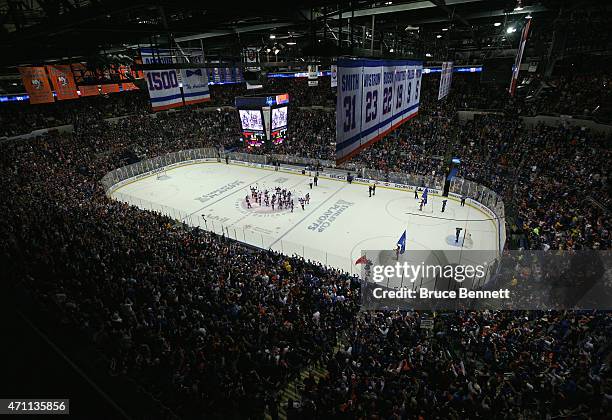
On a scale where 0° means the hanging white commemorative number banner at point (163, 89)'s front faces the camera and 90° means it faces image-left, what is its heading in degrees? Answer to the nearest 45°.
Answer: approximately 0°

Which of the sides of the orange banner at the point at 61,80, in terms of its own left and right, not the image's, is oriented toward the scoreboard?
left

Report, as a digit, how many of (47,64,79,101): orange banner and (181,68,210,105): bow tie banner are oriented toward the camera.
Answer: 2

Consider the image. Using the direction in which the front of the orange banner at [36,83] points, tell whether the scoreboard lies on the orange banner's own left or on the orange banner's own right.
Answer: on the orange banner's own left

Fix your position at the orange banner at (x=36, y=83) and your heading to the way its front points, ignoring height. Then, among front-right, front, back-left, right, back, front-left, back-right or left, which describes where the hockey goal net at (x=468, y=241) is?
front-left

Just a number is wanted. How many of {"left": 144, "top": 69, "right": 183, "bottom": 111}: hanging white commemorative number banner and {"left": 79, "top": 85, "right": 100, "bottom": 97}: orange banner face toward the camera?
2
